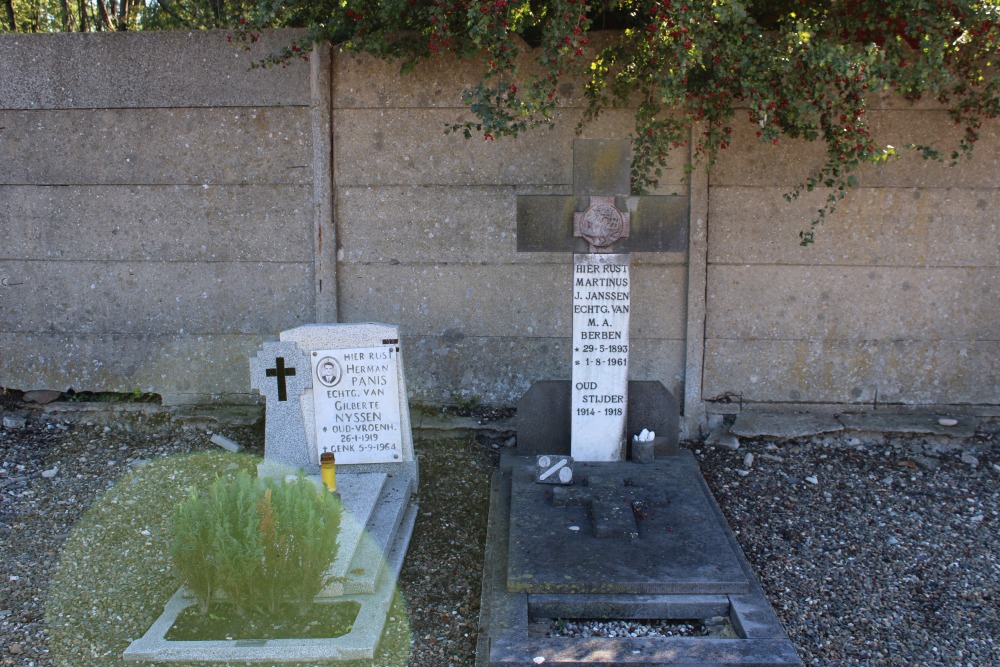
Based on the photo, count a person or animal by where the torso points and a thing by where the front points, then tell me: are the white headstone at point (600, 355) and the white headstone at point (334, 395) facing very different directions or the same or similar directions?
same or similar directions

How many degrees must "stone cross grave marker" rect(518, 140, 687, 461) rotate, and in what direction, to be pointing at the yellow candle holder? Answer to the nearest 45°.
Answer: approximately 45° to its right

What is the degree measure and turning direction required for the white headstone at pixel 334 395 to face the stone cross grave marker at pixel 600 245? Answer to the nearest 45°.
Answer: approximately 90° to its left

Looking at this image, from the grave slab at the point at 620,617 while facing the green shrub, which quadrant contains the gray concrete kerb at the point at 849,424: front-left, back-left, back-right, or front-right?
back-right

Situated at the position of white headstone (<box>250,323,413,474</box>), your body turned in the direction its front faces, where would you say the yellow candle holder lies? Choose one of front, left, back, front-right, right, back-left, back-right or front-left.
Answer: front

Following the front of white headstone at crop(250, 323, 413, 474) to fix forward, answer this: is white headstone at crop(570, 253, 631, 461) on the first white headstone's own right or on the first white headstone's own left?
on the first white headstone's own left

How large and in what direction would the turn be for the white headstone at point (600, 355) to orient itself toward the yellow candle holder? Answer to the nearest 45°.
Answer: approximately 45° to its right

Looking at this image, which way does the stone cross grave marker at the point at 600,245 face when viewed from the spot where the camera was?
facing the viewer
